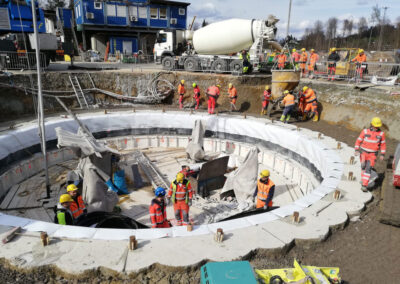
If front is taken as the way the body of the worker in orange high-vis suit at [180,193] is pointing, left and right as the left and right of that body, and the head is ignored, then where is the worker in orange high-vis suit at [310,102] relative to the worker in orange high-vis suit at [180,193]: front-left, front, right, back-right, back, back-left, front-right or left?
back-left

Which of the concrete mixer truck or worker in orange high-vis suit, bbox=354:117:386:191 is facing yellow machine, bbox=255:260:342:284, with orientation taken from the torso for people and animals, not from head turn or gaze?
the worker in orange high-vis suit

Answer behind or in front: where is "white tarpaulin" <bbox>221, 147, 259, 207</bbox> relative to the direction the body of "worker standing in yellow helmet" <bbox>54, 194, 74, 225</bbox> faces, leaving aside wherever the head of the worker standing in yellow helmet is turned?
in front

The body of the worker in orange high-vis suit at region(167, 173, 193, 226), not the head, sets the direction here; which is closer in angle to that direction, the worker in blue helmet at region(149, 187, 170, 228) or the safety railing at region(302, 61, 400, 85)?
the worker in blue helmet

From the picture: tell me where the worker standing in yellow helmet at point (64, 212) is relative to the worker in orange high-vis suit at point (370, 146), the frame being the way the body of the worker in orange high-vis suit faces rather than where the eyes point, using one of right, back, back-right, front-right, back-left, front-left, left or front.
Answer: front-right

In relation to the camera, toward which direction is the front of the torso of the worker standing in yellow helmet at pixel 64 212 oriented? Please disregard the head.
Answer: to the viewer's right

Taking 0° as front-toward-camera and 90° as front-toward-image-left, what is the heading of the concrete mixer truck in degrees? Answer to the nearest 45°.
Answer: approximately 90°
